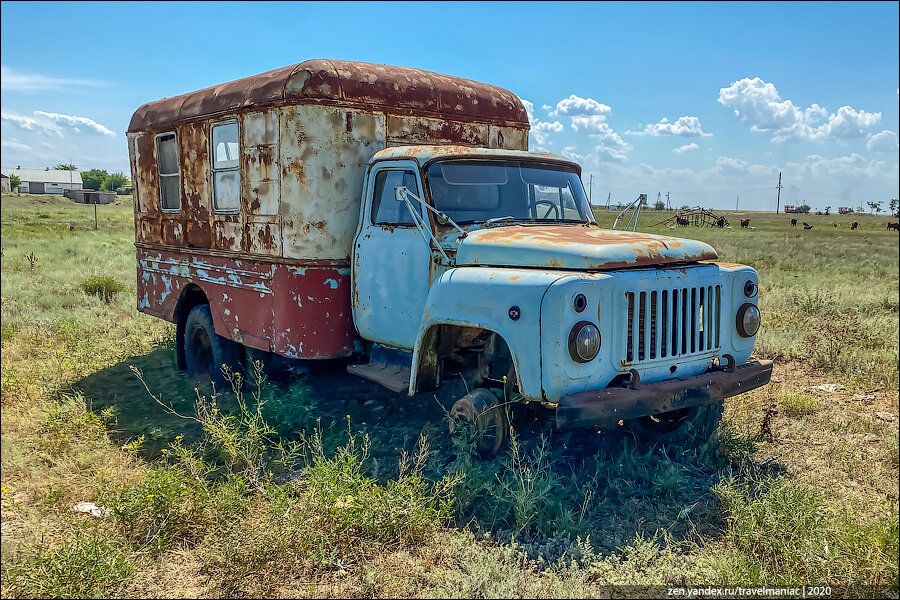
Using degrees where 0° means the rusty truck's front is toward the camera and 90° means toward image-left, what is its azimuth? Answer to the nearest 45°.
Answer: approximately 315°
